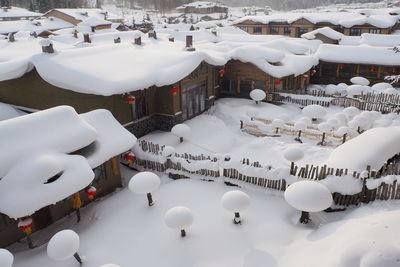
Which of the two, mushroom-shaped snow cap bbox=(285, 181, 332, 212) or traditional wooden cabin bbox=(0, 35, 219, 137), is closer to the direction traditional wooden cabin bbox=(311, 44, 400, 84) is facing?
the mushroom-shaped snow cap

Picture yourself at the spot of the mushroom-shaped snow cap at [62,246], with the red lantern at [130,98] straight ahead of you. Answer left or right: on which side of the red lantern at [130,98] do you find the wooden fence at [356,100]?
right

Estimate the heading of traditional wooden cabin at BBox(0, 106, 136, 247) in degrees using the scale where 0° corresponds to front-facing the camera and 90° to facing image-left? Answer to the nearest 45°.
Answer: approximately 315°

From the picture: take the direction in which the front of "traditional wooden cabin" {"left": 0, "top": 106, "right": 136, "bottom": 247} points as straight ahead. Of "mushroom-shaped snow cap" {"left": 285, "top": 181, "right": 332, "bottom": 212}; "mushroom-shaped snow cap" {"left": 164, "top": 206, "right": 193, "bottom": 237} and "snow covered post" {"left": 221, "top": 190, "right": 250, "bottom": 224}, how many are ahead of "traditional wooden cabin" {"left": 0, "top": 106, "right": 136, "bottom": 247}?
3

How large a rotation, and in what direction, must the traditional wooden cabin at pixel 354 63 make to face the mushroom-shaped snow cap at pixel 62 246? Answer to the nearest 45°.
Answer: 0° — it already faces it

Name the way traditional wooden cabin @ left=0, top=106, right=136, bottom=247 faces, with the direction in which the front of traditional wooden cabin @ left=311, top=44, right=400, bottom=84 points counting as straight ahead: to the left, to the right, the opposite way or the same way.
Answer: to the left

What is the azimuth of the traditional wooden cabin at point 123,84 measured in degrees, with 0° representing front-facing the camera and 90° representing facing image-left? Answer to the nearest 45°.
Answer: approximately 315°

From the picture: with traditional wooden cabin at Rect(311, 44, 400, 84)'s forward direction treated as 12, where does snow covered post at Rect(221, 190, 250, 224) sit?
The snow covered post is roughly at 12 o'clock from the traditional wooden cabin.
